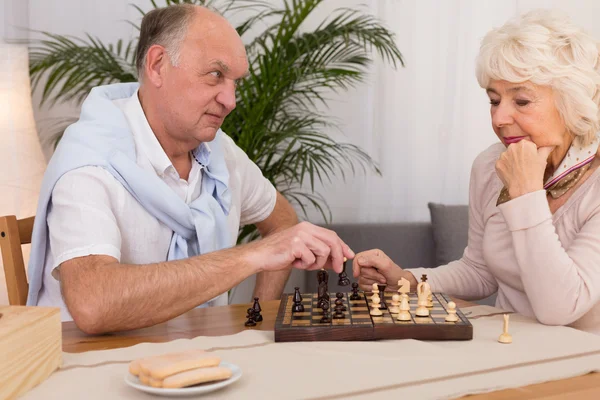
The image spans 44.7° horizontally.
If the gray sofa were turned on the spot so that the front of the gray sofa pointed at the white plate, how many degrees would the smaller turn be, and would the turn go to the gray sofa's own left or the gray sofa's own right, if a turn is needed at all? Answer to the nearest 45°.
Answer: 0° — it already faces it

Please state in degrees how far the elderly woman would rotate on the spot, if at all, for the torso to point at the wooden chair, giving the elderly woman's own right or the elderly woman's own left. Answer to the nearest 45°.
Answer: approximately 45° to the elderly woman's own right

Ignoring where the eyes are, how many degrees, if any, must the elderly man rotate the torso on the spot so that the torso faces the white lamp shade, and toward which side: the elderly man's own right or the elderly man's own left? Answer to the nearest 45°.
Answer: approximately 180°

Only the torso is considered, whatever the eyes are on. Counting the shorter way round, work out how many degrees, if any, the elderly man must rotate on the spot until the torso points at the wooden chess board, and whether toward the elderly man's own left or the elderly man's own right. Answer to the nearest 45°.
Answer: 0° — they already face it

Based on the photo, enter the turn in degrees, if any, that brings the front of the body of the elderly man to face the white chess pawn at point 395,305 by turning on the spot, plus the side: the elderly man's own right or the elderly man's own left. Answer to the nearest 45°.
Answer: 0° — they already face it

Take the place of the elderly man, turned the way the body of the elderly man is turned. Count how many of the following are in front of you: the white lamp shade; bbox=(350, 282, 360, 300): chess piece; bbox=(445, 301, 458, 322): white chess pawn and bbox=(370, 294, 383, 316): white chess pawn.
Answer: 3

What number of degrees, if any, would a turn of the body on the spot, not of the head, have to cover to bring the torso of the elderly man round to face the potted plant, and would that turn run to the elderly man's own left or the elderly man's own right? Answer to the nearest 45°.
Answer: approximately 135° to the elderly man's own left

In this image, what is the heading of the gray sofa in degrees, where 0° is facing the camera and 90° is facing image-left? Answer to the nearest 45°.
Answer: approximately 0°

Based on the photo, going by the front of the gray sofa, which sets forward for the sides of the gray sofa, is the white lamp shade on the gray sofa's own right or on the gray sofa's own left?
on the gray sofa's own right
